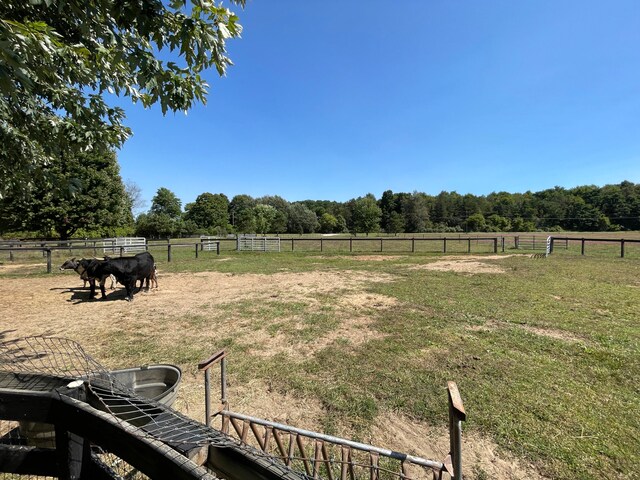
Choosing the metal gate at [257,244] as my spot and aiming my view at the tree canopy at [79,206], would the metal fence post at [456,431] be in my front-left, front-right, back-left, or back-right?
back-left
